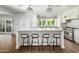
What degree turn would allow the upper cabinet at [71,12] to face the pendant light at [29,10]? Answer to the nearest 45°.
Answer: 0° — it already faces it

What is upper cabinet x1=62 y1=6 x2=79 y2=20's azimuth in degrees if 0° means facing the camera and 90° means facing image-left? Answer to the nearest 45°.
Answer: approximately 45°

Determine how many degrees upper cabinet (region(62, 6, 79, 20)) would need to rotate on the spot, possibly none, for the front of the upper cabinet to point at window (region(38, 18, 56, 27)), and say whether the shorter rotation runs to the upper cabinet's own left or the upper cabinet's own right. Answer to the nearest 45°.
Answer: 0° — it already faces it

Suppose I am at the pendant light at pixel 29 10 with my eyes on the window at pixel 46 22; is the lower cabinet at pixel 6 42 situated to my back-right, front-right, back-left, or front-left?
back-left
